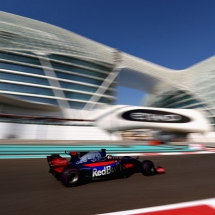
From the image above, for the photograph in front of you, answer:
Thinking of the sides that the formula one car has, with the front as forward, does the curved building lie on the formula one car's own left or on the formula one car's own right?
on the formula one car's own left

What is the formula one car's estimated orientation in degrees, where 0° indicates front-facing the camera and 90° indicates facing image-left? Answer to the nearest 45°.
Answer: approximately 225°

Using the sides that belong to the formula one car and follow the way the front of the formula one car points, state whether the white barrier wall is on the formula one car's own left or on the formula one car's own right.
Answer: on the formula one car's own left
